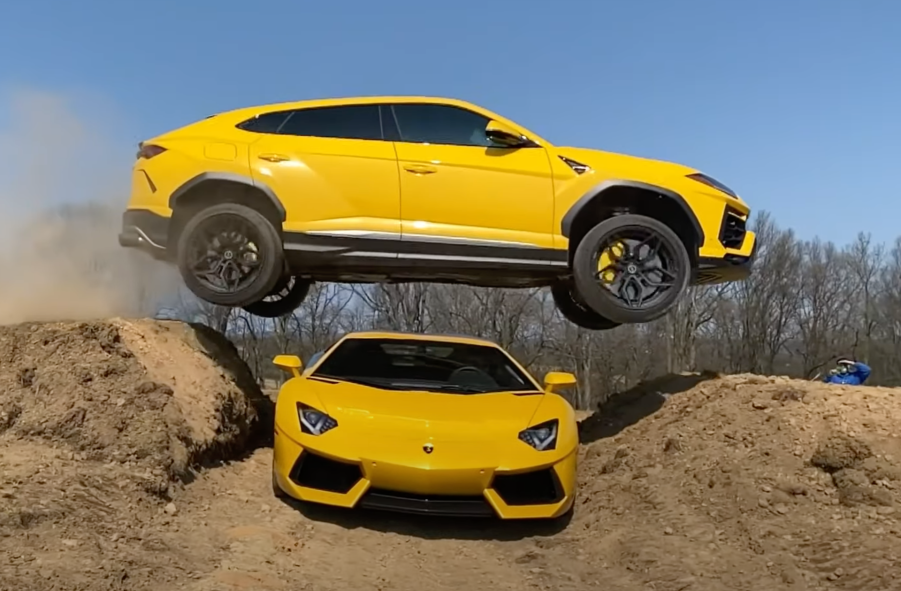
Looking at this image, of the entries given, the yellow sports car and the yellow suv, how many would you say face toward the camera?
1

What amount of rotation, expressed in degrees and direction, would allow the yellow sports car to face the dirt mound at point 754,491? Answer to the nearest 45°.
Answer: approximately 90° to its left

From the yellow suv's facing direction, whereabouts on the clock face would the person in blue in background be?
The person in blue in background is roughly at 11 o'clock from the yellow suv.

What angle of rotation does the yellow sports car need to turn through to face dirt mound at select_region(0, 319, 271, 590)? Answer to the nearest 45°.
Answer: approximately 90° to its right

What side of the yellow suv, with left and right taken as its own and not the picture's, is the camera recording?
right

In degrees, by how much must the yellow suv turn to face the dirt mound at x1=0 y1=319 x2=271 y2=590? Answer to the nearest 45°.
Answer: approximately 135° to its right

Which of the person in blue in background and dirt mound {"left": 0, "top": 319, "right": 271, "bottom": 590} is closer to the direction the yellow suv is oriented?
the person in blue in background

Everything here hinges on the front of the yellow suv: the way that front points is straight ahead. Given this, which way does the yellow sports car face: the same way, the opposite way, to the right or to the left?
to the right

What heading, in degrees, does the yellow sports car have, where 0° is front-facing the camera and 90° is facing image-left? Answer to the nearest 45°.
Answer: approximately 0°
